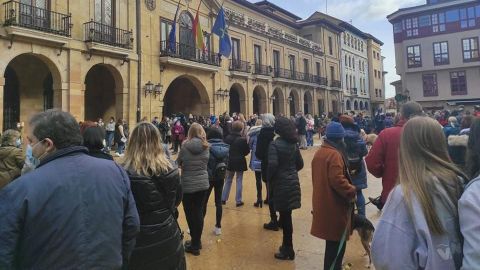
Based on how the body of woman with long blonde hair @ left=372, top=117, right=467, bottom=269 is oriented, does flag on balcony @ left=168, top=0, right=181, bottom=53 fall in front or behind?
in front

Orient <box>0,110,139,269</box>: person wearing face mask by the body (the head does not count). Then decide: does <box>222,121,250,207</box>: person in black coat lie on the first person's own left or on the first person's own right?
on the first person's own right

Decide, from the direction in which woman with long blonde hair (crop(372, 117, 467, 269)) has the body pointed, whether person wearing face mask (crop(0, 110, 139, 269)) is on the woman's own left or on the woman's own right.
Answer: on the woman's own left

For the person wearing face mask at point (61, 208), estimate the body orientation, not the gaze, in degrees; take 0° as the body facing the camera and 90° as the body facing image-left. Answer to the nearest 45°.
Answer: approximately 135°

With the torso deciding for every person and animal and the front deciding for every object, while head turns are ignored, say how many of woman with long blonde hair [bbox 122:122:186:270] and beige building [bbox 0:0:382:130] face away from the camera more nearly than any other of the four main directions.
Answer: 1

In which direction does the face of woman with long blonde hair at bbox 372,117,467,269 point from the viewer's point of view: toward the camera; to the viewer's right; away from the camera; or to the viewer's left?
away from the camera

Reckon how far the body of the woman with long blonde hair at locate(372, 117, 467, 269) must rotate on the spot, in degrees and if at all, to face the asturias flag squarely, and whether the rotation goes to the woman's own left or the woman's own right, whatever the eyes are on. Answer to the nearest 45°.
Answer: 0° — they already face it

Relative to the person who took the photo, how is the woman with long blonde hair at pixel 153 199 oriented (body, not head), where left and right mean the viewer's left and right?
facing away from the viewer

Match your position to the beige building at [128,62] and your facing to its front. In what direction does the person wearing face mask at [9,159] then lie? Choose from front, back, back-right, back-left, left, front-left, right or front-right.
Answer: front-right

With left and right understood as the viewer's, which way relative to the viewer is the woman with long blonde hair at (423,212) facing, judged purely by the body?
facing away from the viewer and to the left of the viewer

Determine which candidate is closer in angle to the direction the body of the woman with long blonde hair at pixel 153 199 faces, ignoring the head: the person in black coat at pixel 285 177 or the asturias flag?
the asturias flag

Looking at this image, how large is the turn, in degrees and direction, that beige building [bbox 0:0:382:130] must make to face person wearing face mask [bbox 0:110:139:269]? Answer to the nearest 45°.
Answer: approximately 45° to its right

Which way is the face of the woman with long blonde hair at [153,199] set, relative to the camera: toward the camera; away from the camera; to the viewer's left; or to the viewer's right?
away from the camera

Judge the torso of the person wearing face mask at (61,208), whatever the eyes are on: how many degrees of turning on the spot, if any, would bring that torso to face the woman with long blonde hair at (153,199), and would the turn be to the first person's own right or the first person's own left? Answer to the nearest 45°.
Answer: approximately 90° to the first person's own right

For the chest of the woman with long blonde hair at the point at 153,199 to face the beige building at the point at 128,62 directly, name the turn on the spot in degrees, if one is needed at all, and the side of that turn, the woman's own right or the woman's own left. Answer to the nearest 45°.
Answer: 0° — they already face it

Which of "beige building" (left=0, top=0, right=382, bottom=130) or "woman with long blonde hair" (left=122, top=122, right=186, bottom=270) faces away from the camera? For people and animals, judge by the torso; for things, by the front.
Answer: the woman with long blonde hair

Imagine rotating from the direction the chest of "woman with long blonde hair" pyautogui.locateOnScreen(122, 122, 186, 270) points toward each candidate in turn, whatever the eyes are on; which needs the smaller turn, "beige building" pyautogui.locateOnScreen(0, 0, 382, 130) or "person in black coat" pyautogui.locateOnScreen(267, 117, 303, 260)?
the beige building

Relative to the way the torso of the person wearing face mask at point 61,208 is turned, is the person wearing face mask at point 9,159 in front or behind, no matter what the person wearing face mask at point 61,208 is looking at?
in front
